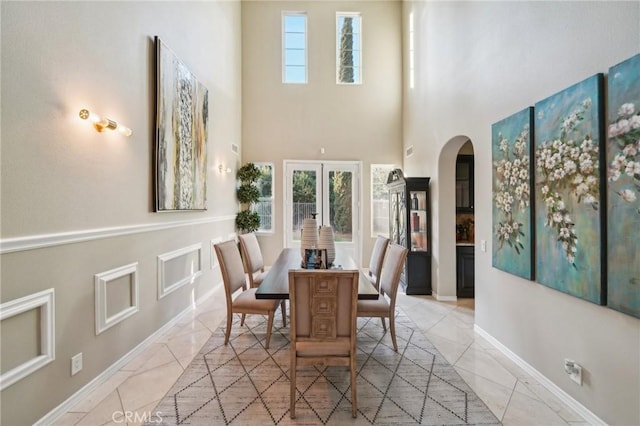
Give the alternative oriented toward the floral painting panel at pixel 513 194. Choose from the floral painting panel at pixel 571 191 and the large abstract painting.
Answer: the large abstract painting

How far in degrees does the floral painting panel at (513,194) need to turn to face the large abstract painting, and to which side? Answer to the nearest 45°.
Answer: approximately 45° to its right

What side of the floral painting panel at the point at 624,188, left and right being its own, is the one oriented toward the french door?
right

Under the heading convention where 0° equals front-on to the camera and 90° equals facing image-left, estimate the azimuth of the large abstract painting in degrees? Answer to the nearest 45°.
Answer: approximately 315°

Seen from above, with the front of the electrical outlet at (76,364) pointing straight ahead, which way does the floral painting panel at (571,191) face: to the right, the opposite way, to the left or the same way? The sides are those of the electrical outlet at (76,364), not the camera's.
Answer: the opposite way

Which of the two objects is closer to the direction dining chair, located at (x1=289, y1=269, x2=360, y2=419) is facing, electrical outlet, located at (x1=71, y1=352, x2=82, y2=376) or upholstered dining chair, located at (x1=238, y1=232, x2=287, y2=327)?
the upholstered dining chair

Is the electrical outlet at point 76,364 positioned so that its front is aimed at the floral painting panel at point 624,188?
yes

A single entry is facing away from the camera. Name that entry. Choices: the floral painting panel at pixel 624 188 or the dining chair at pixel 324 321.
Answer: the dining chair

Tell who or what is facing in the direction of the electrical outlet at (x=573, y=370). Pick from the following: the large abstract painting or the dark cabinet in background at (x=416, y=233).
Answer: the large abstract painting

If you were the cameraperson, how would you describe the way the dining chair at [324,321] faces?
facing away from the viewer
